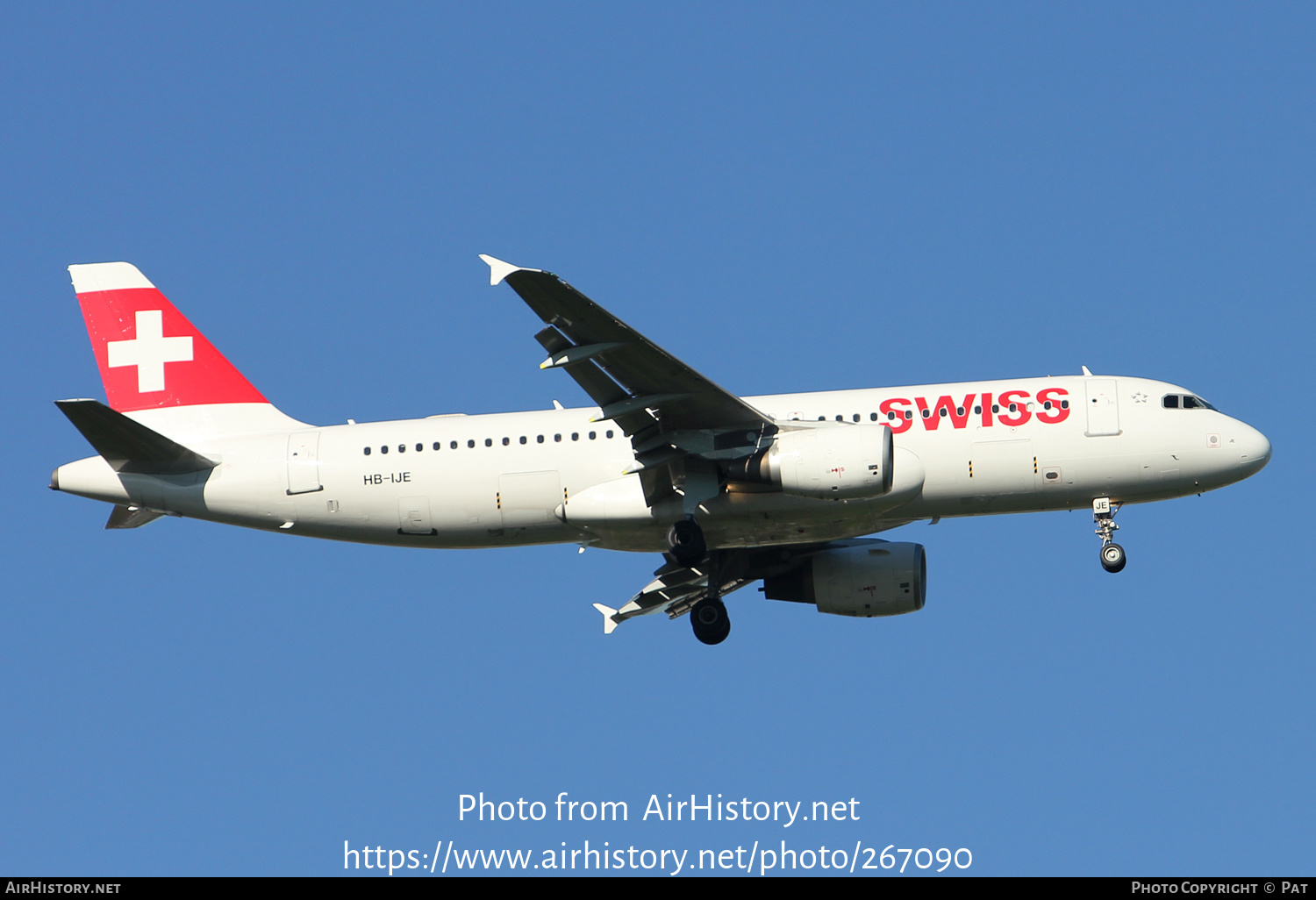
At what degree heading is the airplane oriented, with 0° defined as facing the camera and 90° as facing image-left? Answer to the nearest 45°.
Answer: approximately 270°
